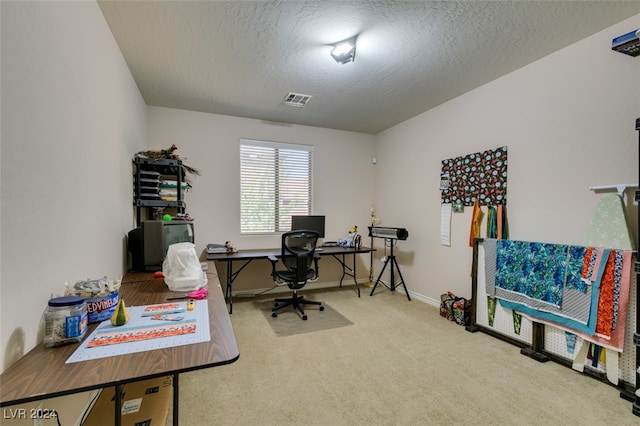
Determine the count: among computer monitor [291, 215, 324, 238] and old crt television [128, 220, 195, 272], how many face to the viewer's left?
0

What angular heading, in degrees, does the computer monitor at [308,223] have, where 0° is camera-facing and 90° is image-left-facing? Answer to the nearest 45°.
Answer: approximately 0°

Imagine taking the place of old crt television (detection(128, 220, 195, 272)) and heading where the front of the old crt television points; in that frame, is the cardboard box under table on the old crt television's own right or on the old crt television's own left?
on the old crt television's own right

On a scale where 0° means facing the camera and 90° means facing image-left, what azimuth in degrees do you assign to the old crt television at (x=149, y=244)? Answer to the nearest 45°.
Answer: approximately 315°

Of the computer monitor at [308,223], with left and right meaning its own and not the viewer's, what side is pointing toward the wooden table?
front

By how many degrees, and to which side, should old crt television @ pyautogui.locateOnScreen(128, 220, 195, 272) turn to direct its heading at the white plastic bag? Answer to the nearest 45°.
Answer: approximately 45° to its right

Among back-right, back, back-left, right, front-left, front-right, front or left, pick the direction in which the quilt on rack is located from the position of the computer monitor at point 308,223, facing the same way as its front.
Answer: front-left

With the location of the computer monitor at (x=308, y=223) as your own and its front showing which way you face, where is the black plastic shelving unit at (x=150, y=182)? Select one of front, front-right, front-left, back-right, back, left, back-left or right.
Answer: front-right

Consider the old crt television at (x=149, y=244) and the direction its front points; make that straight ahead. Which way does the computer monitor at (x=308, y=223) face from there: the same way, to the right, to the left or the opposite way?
to the right

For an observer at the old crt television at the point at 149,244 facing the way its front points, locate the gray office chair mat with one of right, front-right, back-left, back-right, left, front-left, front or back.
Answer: front-left

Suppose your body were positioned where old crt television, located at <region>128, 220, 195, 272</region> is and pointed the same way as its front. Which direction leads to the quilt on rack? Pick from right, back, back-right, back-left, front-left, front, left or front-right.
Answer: front

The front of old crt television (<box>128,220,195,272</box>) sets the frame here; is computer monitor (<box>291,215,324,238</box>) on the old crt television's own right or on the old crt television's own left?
on the old crt television's own left
